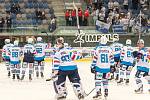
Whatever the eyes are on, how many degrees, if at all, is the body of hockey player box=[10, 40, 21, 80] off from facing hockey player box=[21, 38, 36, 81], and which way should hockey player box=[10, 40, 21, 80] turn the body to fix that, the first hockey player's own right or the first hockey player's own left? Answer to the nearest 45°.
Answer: approximately 90° to the first hockey player's own right

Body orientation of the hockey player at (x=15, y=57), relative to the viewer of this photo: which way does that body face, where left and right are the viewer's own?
facing away from the viewer

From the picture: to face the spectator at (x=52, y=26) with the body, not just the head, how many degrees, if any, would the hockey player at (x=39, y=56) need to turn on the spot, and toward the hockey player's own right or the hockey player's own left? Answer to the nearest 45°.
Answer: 0° — they already face them

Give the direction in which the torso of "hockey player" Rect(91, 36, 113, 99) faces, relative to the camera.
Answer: away from the camera

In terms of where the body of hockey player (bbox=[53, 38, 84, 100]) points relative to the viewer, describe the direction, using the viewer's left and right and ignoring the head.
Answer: facing away from the viewer

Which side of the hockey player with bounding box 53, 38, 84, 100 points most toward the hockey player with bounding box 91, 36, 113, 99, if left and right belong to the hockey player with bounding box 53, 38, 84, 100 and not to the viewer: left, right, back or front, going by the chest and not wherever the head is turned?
right

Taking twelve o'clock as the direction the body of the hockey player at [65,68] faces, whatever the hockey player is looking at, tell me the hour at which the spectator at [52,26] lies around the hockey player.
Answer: The spectator is roughly at 12 o'clock from the hockey player.

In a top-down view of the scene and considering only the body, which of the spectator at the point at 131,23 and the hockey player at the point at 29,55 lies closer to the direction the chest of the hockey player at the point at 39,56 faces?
the spectator

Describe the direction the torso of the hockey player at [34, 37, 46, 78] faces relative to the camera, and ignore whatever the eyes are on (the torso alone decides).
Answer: away from the camera
